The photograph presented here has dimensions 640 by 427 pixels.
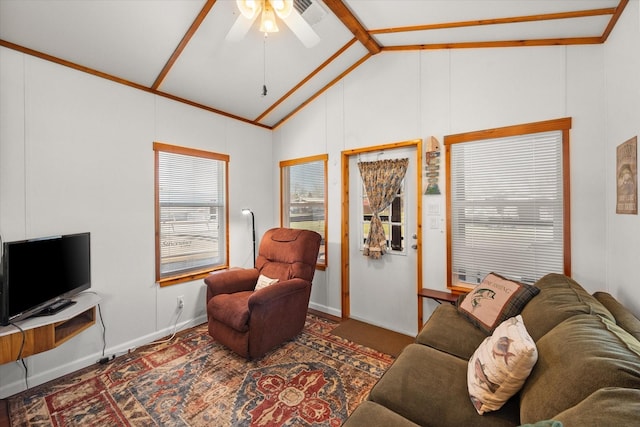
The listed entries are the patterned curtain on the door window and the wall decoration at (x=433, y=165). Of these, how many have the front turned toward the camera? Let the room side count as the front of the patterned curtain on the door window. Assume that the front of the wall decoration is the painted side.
2

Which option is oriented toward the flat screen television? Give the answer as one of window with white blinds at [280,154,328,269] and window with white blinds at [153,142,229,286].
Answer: window with white blinds at [280,154,328,269]

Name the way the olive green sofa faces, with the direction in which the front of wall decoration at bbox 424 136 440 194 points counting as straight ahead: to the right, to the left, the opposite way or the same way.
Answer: to the right

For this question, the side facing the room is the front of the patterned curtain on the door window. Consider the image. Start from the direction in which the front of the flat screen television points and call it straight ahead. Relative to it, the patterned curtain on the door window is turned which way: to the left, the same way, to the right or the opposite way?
to the right

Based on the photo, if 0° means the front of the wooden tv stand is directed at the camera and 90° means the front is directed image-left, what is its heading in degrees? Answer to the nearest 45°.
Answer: approximately 315°

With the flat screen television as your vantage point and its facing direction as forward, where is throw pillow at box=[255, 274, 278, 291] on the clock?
The throw pillow is roughly at 11 o'clock from the flat screen television.

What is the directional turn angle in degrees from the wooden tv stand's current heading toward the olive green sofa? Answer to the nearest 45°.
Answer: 0° — it already faces it

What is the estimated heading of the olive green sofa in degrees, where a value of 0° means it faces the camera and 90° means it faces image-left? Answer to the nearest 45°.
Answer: approximately 90°

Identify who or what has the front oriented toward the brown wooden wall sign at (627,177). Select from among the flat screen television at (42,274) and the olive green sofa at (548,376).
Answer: the flat screen television

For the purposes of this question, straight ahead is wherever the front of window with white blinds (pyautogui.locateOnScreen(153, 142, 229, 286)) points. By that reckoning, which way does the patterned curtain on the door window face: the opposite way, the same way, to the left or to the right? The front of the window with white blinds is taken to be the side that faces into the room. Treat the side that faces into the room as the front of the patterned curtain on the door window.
to the right

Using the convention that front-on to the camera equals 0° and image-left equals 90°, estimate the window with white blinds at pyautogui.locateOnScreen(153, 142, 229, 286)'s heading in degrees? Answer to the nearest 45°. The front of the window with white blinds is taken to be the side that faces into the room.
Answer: approximately 315°

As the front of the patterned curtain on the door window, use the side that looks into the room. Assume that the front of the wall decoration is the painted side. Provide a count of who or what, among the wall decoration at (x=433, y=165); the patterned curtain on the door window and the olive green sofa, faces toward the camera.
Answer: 2

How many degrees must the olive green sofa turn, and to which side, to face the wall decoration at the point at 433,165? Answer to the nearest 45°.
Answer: approximately 45° to its right
